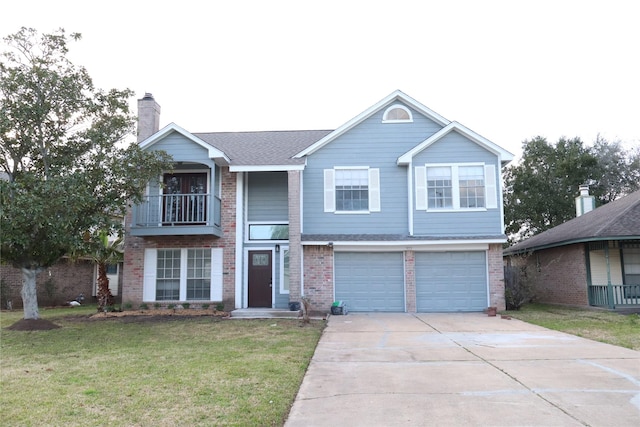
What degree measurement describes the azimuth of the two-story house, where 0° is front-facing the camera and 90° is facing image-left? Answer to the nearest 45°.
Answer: approximately 0°

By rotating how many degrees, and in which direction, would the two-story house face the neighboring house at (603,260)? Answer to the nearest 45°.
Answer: approximately 90° to its left

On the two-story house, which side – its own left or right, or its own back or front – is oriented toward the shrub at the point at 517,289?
left

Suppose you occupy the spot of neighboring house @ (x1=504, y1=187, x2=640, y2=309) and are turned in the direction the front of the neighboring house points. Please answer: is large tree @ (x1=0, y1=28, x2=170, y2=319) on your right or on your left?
on your right

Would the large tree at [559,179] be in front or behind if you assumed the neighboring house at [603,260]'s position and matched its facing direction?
behind

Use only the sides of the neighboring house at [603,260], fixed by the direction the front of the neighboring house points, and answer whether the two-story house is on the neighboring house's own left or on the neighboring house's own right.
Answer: on the neighboring house's own right

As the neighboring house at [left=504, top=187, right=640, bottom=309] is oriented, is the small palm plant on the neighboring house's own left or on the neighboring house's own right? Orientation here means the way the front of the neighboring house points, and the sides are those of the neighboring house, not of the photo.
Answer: on the neighboring house's own right

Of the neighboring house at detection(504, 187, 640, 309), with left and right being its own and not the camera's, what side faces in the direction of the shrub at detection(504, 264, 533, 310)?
right

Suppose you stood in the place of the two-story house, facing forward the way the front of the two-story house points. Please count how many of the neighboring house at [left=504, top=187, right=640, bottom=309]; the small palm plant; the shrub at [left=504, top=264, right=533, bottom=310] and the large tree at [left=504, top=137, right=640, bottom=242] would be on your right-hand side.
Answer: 1

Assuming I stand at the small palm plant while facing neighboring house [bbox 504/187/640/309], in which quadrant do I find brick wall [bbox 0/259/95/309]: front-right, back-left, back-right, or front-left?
back-left

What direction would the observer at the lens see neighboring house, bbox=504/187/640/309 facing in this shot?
facing the viewer and to the right of the viewer
